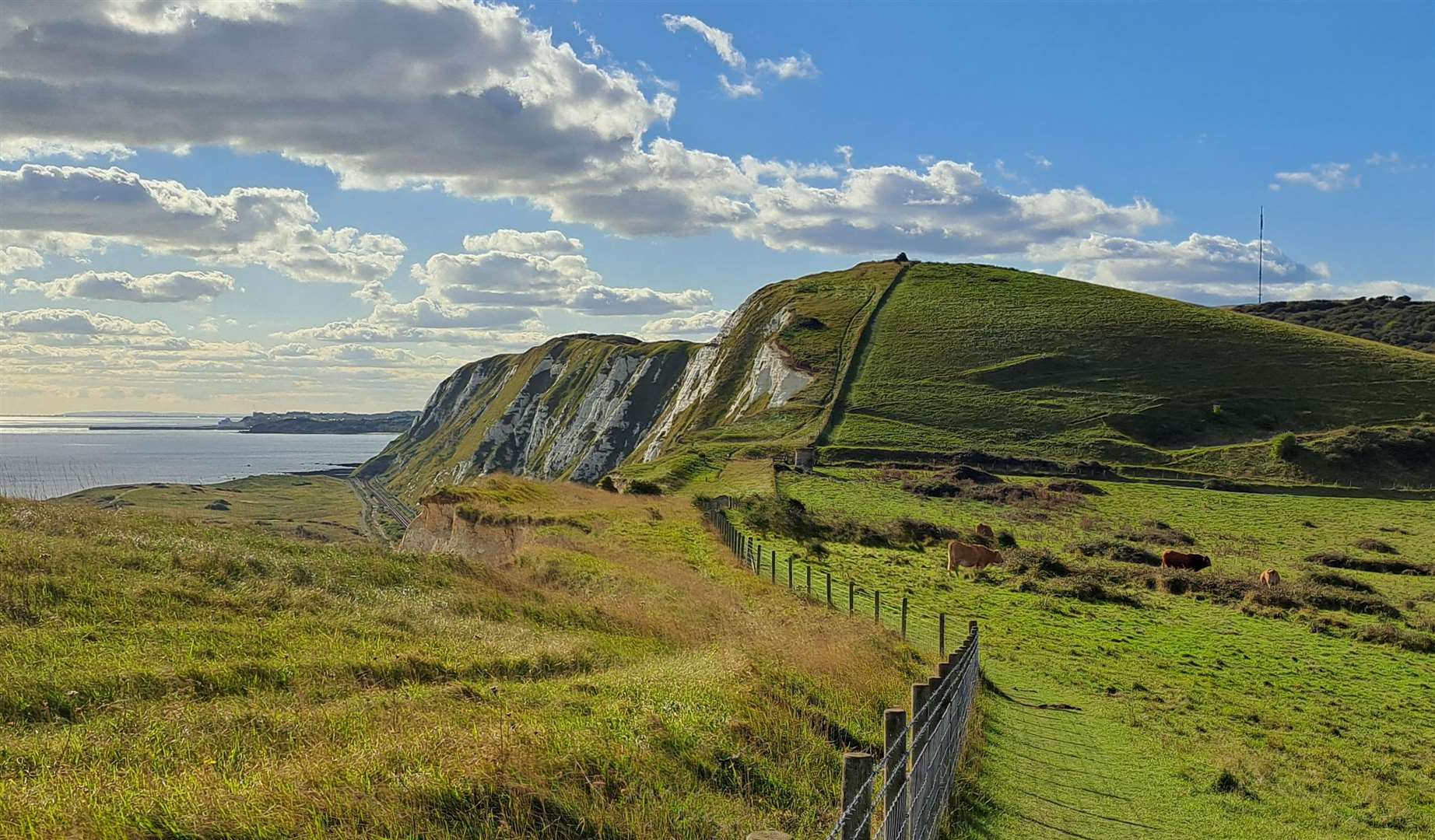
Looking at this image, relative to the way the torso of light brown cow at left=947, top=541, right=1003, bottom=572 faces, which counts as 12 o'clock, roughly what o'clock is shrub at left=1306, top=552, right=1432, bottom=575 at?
The shrub is roughly at 11 o'clock from the light brown cow.

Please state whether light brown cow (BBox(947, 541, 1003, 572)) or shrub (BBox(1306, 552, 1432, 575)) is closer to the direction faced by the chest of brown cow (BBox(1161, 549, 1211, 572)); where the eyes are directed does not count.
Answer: the shrub

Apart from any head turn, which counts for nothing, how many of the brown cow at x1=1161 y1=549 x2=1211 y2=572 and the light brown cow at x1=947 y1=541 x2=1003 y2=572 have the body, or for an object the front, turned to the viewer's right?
2

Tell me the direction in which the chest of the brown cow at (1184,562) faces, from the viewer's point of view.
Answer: to the viewer's right

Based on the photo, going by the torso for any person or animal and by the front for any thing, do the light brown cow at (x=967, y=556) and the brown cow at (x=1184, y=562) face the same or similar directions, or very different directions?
same or similar directions

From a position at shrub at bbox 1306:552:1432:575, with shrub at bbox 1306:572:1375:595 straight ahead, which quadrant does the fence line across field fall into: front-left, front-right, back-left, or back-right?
front-right

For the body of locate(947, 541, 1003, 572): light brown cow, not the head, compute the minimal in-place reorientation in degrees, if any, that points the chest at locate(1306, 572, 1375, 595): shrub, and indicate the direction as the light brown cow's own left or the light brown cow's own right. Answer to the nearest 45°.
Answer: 0° — it already faces it

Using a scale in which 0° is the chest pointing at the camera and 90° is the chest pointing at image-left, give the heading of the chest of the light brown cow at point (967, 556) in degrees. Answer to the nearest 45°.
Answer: approximately 270°

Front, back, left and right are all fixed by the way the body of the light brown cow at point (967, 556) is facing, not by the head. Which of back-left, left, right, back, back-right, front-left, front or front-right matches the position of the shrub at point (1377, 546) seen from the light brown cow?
front-left
